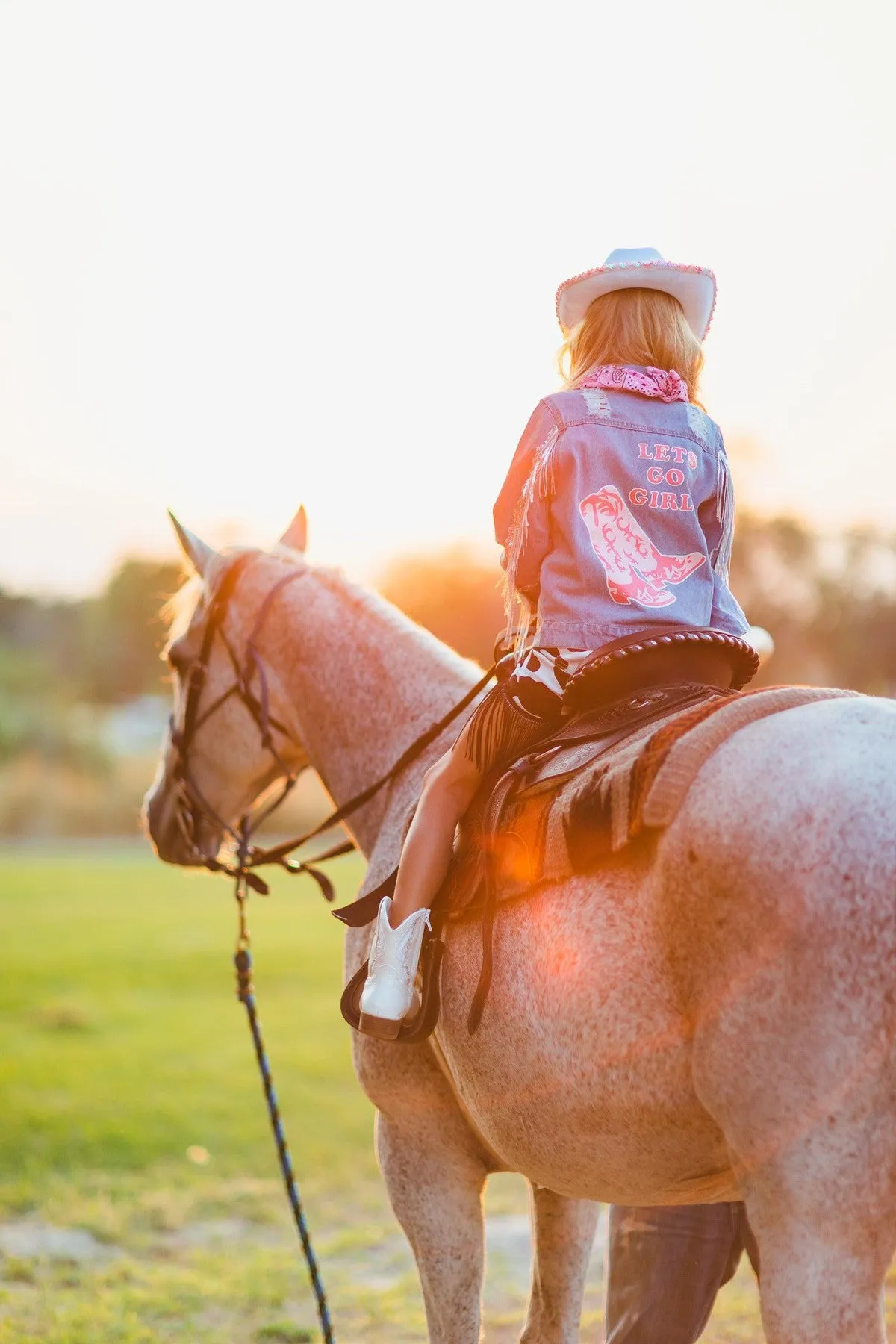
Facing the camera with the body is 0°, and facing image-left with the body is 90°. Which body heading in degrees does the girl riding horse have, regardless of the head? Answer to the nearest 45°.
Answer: approximately 135°

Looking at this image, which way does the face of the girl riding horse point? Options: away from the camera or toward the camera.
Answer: away from the camera

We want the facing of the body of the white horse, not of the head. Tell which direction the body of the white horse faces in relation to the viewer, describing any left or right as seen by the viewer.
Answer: facing away from the viewer and to the left of the viewer
